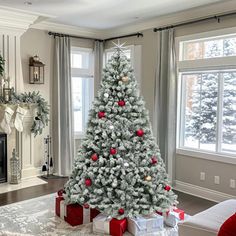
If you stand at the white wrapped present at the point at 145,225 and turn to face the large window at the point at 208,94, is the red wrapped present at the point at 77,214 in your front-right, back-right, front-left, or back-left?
back-left

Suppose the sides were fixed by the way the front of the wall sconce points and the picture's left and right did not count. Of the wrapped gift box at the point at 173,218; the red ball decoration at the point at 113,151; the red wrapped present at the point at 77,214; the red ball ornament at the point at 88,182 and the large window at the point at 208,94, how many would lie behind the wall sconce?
0

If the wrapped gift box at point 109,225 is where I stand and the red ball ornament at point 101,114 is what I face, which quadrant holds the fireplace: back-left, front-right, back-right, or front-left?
front-left

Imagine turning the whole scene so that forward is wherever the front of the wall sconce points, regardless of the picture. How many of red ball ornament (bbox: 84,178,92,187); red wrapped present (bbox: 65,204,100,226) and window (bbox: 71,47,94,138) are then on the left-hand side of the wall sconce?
1

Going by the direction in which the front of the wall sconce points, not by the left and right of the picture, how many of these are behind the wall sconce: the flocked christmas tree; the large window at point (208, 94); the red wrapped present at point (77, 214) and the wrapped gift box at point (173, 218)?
0

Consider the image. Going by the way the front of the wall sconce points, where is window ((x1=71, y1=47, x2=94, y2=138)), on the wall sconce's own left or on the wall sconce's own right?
on the wall sconce's own left

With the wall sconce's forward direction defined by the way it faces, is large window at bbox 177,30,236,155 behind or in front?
in front

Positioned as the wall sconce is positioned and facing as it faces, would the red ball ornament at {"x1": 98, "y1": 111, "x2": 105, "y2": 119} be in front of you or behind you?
in front

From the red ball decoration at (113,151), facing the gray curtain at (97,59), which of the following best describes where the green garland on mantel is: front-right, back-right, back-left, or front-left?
front-left

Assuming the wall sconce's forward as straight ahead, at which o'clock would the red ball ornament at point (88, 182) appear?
The red ball ornament is roughly at 1 o'clock from the wall sconce.

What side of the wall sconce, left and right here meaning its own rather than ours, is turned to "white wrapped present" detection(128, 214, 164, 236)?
front

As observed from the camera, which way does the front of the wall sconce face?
facing the viewer and to the right of the viewer

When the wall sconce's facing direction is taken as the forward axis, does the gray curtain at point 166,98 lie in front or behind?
in front

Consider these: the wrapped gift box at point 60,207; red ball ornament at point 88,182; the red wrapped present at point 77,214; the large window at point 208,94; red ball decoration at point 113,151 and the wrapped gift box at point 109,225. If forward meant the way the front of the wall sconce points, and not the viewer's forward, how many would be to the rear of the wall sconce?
0
